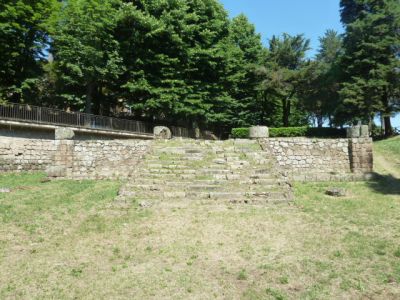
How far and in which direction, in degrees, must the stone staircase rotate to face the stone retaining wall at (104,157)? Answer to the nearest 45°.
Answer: approximately 135° to its right

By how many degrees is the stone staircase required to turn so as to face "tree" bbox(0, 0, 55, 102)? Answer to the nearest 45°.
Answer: approximately 135° to its right

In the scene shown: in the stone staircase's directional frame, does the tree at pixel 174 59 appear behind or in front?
behind

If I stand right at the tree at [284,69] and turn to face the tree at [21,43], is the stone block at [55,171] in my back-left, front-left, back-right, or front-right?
front-left

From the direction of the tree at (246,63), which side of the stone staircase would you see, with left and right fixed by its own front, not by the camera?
back

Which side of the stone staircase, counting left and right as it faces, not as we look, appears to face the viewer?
front

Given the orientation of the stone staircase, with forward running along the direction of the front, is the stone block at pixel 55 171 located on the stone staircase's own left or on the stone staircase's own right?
on the stone staircase's own right

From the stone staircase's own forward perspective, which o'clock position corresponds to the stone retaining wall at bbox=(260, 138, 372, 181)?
The stone retaining wall is roughly at 8 o'clock from the stone staircase.

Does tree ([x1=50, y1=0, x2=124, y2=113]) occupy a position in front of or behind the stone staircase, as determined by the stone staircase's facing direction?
behind

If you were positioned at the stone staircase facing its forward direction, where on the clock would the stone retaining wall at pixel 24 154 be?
The stone retaining wall is roughly at 4 o'clock from the stone staircase.

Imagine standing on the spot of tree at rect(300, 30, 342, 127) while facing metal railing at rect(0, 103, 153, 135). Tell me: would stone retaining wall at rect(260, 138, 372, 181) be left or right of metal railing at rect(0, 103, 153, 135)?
left
